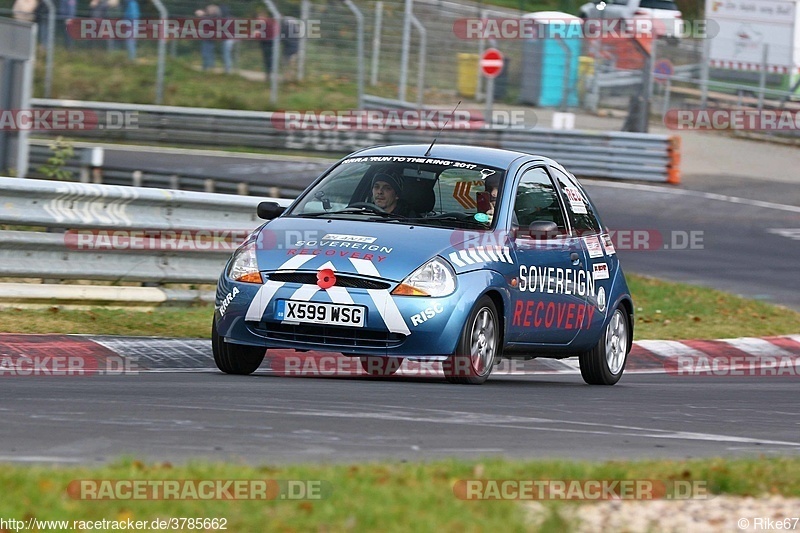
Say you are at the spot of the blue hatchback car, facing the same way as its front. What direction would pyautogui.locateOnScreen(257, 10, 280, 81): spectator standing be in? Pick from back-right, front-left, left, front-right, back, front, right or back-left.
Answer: back-right

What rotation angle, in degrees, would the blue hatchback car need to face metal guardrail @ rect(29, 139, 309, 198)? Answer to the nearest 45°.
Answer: approximately 135° to its right

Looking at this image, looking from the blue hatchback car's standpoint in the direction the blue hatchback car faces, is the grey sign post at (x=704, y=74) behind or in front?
behind

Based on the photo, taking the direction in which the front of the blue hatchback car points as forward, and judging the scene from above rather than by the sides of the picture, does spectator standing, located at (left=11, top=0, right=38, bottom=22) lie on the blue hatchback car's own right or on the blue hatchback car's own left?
on the blue hatchback car's own right

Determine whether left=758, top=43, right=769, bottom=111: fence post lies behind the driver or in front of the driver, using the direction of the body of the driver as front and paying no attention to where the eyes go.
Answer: behind

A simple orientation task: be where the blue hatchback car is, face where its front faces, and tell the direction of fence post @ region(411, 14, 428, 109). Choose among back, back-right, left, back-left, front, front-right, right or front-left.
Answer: back-right

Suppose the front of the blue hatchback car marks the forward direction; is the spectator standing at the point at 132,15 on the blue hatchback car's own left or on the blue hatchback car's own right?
on the blue hatchback car's own right

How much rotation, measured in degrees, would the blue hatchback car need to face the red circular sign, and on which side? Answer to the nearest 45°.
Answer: approximately 135° to its right

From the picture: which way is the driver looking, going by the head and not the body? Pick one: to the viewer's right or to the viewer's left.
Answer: to the viewer's left

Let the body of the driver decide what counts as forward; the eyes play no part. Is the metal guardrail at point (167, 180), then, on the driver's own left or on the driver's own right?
on the driver's own right

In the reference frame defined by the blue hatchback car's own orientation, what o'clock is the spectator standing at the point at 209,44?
The spectator standing is roughly at 4 o'clock from the blue hatchback car.
